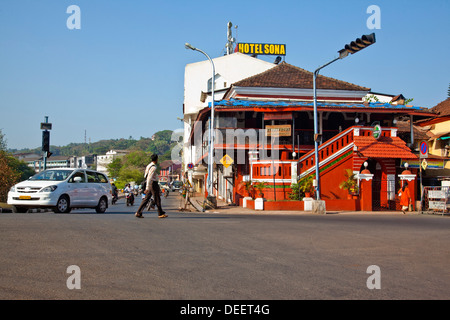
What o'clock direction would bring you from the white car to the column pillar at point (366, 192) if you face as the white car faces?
The column pillar is roughly at 7 o'clock from the white car.

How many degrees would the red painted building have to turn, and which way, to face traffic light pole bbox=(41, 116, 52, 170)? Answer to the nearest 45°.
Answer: approximately 45° to its right

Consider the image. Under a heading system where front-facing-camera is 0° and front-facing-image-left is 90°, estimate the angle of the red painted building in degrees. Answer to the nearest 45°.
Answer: approximately 0°

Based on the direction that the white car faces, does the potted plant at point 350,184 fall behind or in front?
behind

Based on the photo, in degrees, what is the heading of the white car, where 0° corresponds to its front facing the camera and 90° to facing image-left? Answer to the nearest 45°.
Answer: approximately 45°

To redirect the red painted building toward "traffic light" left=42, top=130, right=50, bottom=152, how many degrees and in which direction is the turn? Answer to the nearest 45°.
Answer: approximately 45° to its right

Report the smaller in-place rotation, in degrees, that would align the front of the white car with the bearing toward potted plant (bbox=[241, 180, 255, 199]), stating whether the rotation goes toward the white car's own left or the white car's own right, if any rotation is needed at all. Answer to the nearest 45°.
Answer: approximately 180°

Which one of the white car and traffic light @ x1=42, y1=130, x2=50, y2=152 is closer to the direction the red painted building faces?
the white car

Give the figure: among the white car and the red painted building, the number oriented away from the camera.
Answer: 0
